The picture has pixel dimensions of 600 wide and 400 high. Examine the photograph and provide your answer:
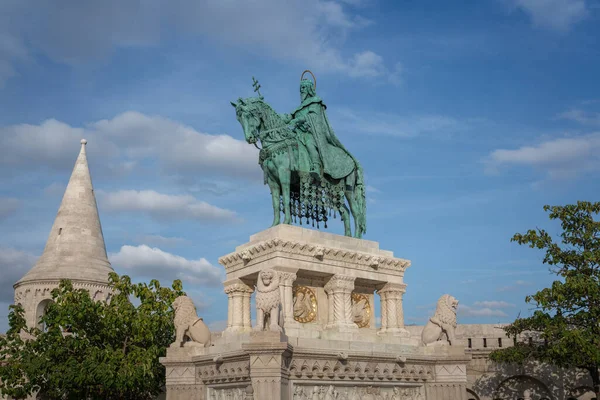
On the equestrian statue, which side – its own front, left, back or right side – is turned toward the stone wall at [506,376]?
back

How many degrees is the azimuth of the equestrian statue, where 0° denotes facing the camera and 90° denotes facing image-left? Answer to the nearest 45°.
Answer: approximately 45°

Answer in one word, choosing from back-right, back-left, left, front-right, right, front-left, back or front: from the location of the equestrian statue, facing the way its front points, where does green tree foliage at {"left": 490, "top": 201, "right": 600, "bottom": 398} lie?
back
